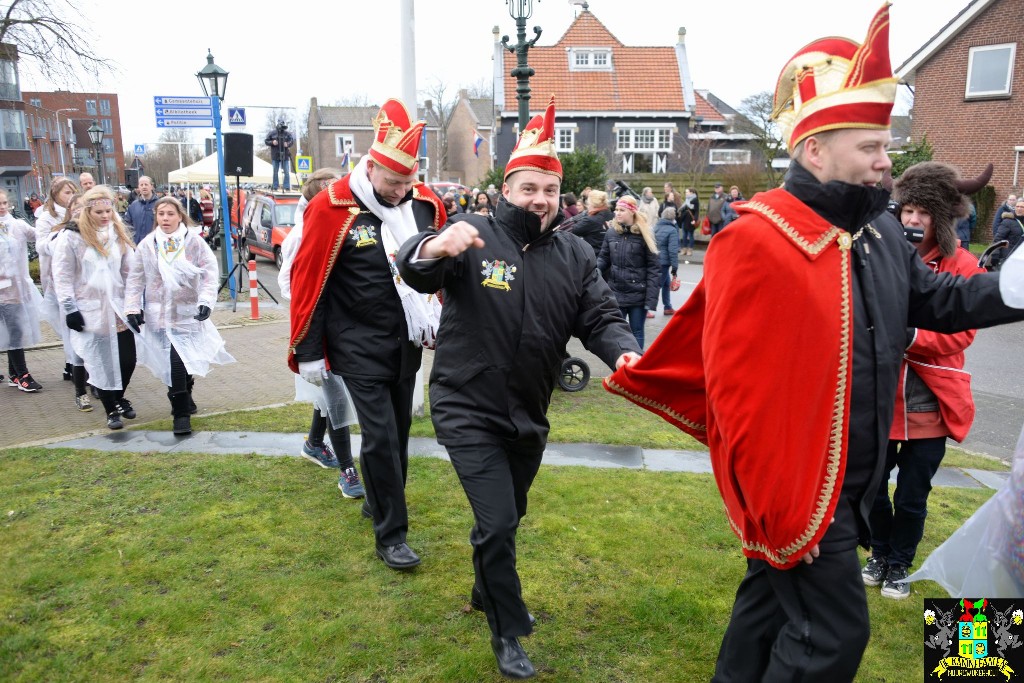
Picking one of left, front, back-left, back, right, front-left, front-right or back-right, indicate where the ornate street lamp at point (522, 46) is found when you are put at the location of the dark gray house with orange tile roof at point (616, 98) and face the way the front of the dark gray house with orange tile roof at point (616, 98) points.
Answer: front

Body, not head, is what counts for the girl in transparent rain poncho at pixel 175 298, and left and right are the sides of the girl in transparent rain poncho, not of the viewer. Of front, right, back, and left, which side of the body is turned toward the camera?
front

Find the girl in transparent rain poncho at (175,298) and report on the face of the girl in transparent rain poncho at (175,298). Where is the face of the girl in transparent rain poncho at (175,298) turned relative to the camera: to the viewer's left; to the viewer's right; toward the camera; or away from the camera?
toward the camera

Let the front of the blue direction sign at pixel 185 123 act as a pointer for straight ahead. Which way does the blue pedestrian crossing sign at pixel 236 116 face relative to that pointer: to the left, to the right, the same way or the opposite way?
the same way

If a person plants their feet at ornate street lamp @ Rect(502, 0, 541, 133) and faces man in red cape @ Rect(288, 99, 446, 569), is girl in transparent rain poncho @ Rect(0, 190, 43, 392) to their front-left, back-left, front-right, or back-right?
front-right

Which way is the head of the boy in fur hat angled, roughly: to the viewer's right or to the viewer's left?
to the viewer's left

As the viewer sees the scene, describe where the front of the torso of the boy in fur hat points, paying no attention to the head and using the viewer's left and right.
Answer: facing the viewer and to the left of the viewer

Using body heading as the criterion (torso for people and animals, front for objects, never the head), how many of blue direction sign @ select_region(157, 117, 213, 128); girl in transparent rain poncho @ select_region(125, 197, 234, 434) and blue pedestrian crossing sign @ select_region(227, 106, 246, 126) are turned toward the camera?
3

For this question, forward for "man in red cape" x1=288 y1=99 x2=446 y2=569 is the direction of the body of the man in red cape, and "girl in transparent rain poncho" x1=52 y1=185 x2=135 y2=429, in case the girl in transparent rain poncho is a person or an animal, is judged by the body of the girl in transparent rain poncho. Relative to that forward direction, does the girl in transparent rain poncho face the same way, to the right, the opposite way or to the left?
the same way

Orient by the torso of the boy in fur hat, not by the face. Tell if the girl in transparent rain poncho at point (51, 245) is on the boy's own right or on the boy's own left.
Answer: on the boy's own right

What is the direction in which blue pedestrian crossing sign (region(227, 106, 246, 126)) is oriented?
toward the camera

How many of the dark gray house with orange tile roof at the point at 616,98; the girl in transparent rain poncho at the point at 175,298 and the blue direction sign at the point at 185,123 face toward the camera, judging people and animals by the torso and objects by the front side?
3

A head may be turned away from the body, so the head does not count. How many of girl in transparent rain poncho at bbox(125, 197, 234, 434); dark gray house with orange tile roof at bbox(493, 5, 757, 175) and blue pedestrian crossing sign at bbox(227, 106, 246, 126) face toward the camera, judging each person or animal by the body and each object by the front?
3

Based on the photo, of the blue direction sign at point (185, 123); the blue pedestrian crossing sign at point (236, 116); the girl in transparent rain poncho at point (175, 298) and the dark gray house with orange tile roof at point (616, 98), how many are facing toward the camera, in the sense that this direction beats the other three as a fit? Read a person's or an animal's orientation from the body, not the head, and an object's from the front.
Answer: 4

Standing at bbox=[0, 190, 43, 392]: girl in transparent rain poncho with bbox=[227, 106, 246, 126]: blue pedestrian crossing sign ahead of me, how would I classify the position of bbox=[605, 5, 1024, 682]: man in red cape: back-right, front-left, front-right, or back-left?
back-right

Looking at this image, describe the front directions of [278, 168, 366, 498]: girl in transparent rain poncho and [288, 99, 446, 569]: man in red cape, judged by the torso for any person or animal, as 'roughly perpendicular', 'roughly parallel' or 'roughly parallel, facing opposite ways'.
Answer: roughly parallel
